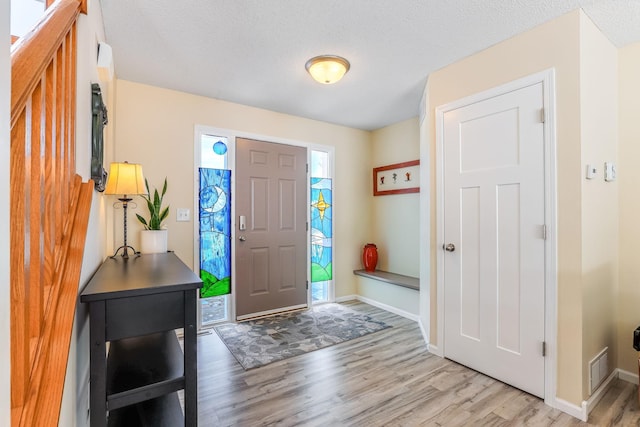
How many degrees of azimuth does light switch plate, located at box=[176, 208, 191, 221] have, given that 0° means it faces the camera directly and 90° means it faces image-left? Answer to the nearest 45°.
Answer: approximately 0°

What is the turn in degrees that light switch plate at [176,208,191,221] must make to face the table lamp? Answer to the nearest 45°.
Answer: approximately 45° to its right

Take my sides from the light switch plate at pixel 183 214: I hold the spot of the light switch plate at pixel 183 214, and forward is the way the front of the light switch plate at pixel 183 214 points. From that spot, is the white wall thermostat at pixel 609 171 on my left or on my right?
on my left

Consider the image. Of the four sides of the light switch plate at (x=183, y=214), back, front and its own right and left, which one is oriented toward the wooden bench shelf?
left

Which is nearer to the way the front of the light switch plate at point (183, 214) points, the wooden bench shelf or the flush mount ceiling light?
the flush mount ceiling light
